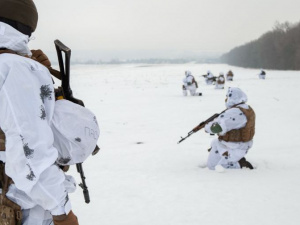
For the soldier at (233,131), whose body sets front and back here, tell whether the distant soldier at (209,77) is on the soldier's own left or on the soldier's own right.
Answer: on the soldier's own right

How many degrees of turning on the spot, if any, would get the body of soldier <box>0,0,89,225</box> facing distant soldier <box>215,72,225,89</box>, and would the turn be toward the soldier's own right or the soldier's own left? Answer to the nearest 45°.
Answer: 0° — they already face them

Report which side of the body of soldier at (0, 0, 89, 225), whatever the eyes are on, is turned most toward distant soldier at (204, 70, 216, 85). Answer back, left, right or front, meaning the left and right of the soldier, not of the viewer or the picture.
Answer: front

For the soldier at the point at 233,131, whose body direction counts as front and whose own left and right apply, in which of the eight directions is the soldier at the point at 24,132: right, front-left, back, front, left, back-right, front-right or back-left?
left

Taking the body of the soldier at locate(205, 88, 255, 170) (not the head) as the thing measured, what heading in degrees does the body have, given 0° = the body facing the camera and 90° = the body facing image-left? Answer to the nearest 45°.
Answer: approximately 90°

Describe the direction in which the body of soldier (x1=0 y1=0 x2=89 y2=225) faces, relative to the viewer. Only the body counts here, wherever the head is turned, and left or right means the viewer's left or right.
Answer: facing away from the viewer and to the right of the viewer

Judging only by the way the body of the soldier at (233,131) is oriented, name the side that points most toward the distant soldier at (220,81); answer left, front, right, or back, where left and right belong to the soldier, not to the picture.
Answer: right

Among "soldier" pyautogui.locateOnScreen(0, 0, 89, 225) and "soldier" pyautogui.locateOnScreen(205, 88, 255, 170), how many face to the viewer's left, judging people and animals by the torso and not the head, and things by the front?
1

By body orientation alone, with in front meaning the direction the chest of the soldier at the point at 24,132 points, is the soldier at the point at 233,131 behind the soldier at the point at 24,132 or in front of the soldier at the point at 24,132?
in front

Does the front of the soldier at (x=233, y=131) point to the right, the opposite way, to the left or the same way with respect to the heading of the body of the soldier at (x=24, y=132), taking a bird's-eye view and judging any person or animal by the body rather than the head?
to the left
